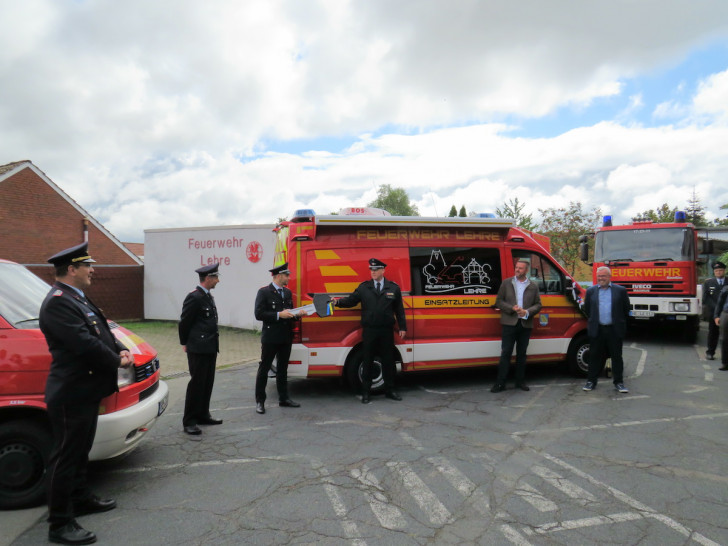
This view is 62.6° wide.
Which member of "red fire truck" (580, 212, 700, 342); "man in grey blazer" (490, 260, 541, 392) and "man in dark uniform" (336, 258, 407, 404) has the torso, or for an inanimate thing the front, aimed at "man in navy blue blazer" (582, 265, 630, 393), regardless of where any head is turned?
the red fire truck

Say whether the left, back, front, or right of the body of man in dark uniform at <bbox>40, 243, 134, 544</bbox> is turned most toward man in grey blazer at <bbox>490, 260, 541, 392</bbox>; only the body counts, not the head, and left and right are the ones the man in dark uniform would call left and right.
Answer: front

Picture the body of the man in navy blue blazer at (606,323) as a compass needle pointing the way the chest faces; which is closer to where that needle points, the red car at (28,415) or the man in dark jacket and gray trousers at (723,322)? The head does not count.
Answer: the red car

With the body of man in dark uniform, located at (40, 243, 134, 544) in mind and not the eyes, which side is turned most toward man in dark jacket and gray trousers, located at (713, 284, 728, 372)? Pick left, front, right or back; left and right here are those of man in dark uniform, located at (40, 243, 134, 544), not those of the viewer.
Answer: front

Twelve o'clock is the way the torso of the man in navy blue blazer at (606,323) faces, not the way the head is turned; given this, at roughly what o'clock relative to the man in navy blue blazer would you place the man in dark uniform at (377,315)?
The man in dark uniform is roughly at 2 o'clock from the man in navy blue blazer.

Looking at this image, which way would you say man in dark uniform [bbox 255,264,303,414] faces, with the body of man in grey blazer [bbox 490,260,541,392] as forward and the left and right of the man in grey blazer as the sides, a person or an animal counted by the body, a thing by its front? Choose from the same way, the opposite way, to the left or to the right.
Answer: to the left

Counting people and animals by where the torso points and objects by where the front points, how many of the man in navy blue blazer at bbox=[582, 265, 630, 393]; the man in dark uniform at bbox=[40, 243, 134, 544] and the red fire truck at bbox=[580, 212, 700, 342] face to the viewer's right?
1

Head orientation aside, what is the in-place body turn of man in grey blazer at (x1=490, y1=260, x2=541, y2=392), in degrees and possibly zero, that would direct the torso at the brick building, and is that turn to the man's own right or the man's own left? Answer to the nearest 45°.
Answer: approximately 135° to the man's own right

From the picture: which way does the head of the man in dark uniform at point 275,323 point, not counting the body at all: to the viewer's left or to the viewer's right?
to the viewer's right

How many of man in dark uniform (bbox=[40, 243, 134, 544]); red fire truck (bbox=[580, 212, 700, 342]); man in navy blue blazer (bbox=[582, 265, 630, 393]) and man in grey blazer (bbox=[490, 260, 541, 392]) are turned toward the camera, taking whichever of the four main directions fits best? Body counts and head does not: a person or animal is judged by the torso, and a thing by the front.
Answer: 3

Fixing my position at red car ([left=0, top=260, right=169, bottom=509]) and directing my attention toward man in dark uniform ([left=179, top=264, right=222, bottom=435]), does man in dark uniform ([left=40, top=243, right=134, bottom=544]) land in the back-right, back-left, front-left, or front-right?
back-right

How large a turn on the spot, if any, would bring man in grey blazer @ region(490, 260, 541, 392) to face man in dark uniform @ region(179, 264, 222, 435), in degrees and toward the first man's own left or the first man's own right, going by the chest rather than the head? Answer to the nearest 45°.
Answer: approximately 45° to the first man's own right

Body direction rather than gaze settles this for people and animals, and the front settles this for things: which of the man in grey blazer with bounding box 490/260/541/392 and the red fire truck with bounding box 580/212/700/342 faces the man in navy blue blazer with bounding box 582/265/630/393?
the red fire truck

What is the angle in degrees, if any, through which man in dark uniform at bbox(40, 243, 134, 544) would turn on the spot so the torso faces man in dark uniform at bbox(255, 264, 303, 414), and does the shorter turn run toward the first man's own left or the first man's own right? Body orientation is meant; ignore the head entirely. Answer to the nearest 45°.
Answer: approximately 45° to the first man's own left

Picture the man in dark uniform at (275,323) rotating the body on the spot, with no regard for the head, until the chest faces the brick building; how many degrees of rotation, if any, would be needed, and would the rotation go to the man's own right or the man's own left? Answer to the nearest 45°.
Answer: approximately 180°

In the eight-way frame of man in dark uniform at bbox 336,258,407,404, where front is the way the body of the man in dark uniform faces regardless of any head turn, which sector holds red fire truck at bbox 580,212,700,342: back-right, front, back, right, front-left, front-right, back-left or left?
back-left

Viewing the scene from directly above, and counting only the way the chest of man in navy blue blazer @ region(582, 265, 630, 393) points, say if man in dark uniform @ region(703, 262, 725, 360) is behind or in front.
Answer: behind

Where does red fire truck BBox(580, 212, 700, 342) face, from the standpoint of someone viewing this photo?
facing the viewer
